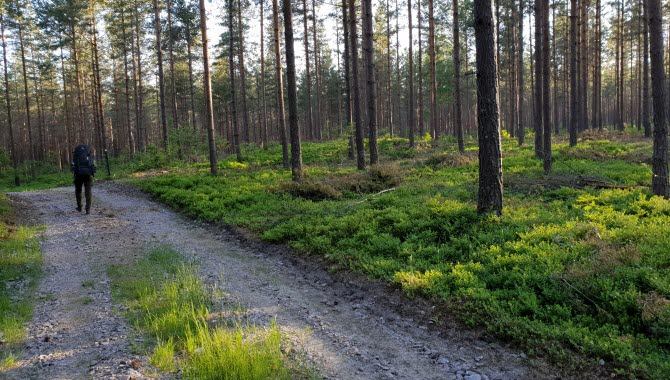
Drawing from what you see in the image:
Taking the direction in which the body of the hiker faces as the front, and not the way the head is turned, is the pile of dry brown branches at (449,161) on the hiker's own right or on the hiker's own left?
on the hiker's own right

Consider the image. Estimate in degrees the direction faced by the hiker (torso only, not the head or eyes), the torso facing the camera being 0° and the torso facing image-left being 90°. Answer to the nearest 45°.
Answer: approximately 180°
